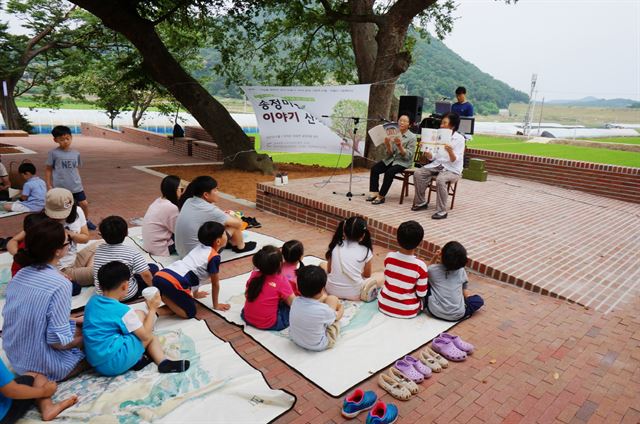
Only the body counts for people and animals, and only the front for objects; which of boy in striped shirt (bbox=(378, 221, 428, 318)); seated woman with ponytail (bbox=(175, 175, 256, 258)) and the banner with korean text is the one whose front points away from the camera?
the boy in striped shirt

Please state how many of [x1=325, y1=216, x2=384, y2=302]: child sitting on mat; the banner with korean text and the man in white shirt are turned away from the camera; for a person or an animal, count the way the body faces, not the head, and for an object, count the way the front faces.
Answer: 1

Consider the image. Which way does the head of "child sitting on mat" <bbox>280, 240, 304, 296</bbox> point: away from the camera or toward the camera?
away from the camera

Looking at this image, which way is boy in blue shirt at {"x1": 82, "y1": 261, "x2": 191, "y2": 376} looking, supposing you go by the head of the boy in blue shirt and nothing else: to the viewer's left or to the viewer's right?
to the viewer's right

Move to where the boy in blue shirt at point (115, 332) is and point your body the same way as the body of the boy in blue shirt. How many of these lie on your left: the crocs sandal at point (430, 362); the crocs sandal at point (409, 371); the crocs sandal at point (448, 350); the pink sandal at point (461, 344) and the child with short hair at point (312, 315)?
0

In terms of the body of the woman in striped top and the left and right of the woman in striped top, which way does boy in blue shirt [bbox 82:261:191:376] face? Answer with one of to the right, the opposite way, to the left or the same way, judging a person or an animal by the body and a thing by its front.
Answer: the same way

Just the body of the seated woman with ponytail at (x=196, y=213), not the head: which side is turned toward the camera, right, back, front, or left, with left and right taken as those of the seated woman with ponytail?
right

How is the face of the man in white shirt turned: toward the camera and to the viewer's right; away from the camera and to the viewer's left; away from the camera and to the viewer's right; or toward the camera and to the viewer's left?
toward the camera and to the viewer's left

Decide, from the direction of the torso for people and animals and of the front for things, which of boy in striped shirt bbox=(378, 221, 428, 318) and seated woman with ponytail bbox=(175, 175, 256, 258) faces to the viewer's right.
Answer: the seated woman with ponytail

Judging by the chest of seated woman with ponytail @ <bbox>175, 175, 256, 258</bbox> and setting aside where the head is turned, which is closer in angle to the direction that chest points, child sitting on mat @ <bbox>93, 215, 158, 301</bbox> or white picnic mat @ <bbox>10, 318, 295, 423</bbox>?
the white picnic mat

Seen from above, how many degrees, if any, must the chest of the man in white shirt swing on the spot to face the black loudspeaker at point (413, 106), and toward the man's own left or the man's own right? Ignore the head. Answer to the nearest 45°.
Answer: approximately 135° to the man's own right

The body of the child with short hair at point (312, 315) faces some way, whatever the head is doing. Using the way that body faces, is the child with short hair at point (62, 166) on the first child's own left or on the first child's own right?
on the first child's own left

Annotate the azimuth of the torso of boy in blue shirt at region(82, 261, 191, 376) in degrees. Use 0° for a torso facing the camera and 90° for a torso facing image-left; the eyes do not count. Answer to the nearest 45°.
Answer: approximately 225°

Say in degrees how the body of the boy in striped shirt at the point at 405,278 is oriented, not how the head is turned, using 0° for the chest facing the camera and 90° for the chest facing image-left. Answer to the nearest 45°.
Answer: approximately 180°

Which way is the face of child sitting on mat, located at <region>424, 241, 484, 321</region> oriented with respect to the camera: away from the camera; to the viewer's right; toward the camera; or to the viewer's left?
away from the camera

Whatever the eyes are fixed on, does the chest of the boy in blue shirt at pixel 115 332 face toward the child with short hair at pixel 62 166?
no

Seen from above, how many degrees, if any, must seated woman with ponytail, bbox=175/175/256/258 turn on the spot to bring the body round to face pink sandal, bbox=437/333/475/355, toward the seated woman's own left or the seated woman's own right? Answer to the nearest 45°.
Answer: approximately 45° to the seated woman's own right

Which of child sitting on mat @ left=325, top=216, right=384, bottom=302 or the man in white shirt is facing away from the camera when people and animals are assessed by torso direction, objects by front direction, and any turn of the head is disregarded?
the child sitting on mat

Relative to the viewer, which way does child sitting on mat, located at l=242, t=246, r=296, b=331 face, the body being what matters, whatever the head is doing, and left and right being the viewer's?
facing away from the viewer and to the right of the viewer
